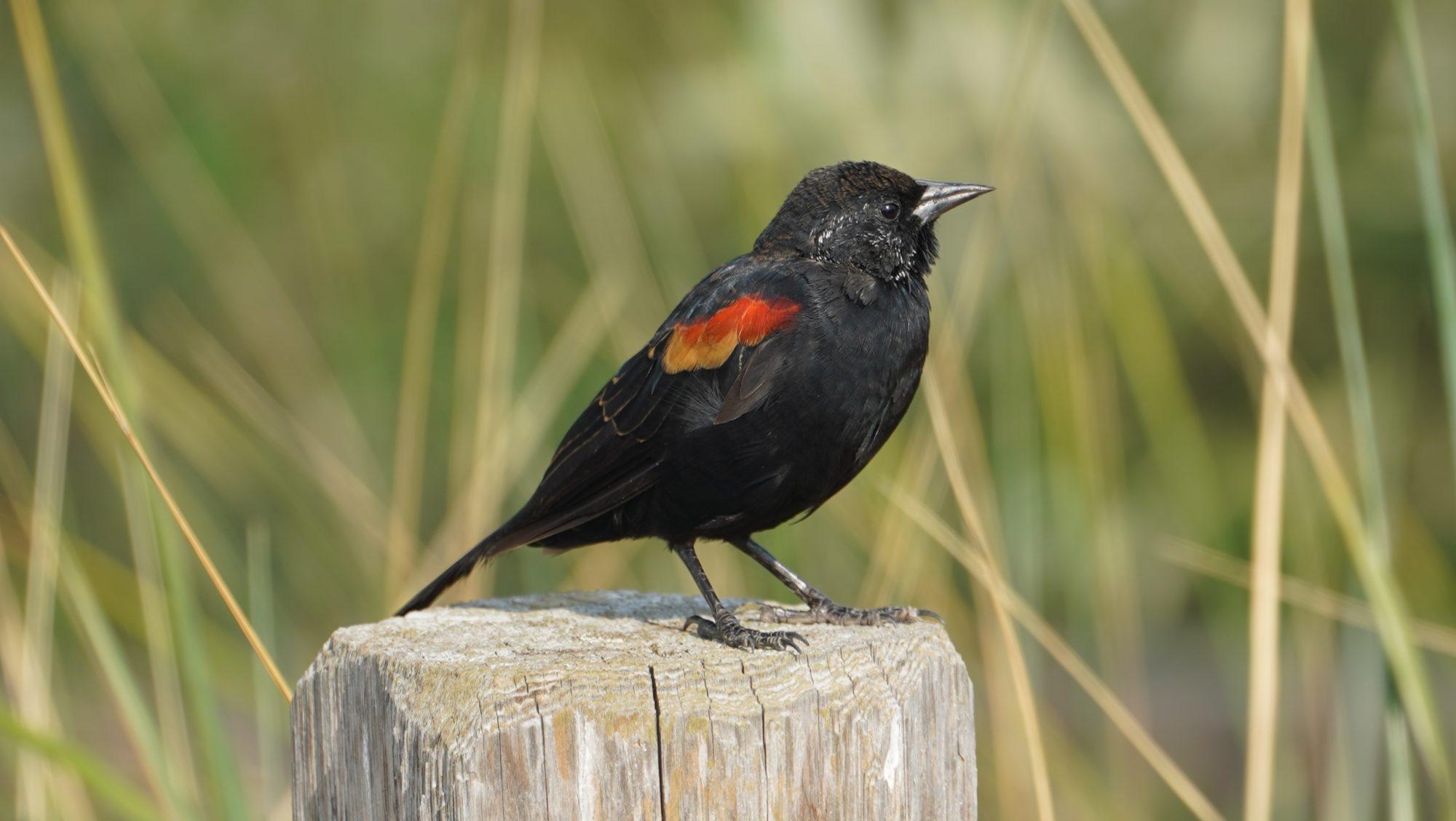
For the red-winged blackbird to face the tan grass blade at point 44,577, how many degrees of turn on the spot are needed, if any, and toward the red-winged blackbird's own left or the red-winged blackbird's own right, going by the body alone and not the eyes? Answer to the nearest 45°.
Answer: approximately 180°

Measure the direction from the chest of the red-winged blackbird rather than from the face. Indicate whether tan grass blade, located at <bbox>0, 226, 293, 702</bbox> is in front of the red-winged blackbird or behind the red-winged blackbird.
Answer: behind

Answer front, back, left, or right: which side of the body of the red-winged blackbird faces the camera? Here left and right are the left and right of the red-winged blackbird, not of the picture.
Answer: right

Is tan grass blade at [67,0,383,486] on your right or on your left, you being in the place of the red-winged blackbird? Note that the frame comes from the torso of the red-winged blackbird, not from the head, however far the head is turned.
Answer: on your left

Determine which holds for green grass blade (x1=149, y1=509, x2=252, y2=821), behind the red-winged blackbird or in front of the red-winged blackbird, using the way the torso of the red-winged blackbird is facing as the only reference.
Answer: behind

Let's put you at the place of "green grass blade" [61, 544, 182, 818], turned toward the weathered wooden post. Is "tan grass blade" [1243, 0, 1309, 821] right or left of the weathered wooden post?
left
